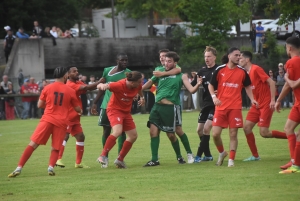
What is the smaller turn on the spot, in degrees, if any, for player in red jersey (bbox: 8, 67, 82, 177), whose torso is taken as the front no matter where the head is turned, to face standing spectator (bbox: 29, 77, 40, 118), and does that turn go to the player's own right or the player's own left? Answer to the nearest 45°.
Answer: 0° — they already face them

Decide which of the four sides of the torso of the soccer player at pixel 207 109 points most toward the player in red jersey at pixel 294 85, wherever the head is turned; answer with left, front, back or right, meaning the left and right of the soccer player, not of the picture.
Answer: left

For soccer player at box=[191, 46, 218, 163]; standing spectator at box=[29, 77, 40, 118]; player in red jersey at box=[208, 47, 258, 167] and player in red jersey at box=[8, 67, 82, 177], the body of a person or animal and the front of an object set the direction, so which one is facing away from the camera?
player in red jersey at box=[8, 67, 82, 177]

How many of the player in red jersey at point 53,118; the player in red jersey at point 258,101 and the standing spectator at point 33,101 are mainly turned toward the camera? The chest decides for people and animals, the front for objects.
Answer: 1

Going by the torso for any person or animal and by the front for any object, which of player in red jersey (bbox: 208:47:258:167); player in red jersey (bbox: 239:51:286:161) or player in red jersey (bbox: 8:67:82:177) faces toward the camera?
player in red jersey (bbox: 208:47:258:167)

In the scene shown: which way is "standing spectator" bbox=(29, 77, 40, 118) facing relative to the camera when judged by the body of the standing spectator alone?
toward the camera

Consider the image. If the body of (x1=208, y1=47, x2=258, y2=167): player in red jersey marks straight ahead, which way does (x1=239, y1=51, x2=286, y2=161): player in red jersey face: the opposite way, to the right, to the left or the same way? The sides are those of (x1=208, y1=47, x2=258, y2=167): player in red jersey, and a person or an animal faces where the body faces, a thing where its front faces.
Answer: to the right

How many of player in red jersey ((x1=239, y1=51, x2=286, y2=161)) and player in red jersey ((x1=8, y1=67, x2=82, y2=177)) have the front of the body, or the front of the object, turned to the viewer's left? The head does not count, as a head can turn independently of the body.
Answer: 1

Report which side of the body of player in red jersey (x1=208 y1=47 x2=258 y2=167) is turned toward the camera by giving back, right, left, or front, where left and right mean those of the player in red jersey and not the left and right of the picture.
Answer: front

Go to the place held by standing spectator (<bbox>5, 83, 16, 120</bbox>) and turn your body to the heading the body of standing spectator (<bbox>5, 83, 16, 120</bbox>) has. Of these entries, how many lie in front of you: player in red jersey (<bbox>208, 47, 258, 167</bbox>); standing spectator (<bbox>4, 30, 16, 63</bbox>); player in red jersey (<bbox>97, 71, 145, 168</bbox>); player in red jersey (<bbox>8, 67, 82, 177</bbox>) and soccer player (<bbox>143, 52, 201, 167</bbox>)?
4

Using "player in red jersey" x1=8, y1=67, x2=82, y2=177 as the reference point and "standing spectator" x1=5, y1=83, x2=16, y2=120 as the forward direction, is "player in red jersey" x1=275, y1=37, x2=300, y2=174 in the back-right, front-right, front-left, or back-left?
back-right

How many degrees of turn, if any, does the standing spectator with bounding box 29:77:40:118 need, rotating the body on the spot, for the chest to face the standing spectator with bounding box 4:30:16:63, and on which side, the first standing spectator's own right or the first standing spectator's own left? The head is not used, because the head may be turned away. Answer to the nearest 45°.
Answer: approximately 180°

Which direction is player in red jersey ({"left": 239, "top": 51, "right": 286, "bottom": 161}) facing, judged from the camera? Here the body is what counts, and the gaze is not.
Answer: to the viewer's left

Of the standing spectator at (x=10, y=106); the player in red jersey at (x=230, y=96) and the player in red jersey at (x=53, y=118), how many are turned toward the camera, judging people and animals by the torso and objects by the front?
2

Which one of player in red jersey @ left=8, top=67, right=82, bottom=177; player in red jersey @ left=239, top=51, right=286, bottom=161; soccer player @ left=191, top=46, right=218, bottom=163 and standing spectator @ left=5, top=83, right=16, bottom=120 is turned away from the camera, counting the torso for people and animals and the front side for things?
player in red jersey @ left=8, top=67, right=82, bottom=177

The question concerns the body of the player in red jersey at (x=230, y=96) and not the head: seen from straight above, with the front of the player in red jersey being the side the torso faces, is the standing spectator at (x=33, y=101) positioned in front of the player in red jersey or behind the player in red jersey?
behind

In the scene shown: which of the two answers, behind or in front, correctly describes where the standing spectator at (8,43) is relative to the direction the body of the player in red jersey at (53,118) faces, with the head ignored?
in front

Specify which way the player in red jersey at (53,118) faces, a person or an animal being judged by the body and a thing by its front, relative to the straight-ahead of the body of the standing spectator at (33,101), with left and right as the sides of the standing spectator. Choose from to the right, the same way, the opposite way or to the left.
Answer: the opposite way
